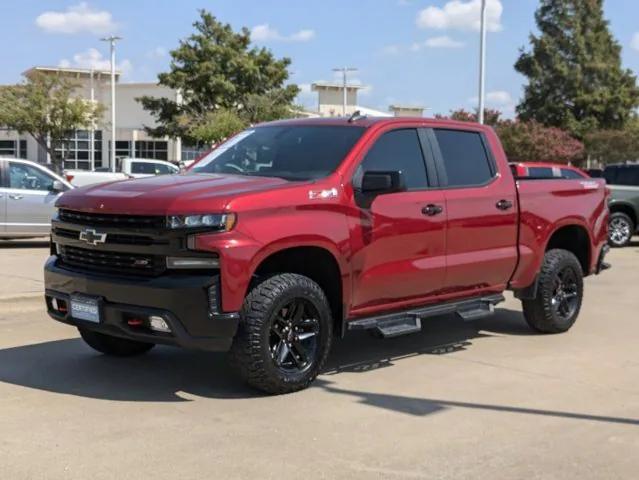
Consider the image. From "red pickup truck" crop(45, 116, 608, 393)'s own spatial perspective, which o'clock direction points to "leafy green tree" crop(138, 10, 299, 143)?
The leafy green tree is roughly at 4 o'clock from the red pickup truck.

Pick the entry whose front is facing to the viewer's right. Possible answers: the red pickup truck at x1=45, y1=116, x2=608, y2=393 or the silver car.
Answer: the silver car

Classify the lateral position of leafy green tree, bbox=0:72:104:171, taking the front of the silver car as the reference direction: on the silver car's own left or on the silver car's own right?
on the silver car's own left

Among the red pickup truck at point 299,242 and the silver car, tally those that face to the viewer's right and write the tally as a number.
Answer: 1

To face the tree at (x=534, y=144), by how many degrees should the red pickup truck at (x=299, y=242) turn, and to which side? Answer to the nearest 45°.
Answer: approximately 135° to its right

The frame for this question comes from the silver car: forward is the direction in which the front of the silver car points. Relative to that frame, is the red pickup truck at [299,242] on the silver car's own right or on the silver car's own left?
on the silver car's own right

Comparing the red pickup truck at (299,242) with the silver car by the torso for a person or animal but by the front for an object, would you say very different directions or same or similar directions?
very different directions

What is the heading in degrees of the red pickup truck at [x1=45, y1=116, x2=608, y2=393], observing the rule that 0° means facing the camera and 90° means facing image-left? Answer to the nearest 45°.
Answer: approximately 45°

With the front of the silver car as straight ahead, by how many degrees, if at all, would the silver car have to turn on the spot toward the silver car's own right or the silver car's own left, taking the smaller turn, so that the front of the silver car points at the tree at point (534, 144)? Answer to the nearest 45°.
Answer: approximately 45° to the silver car's own left

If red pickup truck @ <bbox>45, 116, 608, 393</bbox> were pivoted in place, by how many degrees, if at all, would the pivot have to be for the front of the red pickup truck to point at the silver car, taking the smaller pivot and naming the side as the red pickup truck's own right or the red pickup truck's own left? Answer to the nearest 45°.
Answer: approximately 90° to the red pickup truck's own right

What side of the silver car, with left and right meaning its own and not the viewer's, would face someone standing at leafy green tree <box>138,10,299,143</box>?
left

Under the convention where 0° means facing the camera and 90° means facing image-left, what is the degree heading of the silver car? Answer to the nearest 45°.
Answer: approximately 270°
